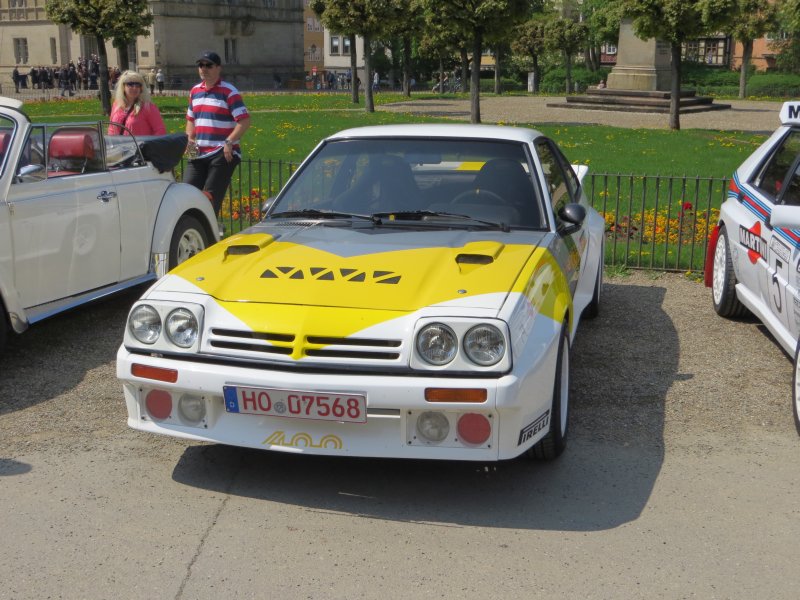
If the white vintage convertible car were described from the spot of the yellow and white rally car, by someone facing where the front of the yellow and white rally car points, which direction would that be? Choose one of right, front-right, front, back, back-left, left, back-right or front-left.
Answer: right

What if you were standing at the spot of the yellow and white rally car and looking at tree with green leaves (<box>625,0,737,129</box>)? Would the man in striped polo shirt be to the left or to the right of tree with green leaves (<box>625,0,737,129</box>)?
left

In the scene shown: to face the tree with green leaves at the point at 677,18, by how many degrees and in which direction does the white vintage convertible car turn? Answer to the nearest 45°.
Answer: approximately 180°

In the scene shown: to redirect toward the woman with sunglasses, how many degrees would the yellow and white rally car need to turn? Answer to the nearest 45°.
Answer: approximately 135° to its right

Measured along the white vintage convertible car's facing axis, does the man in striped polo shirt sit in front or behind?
behind

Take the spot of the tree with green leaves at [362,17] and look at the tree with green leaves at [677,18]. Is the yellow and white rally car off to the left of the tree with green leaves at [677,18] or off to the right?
right

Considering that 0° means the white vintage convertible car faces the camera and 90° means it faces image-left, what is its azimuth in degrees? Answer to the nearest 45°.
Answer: approximately 45°

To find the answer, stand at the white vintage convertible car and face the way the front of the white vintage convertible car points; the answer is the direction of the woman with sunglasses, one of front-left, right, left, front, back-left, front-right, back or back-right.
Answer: back-right

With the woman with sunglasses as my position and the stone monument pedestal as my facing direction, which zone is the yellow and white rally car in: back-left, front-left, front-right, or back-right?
back-right

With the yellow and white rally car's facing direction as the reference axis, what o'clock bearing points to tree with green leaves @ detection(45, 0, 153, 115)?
The tree with green leaves is roughly at 4 o'clock from the yellow and white rally car.
